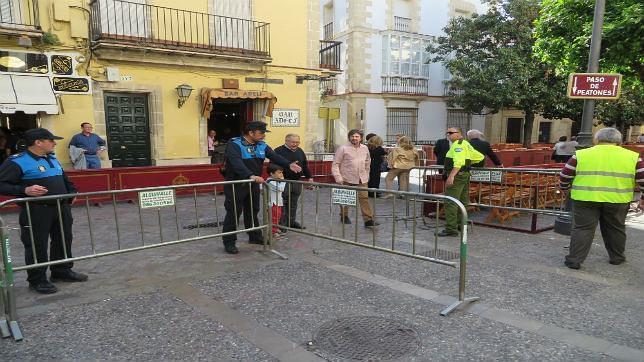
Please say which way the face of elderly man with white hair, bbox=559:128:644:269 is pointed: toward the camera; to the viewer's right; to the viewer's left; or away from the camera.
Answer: away from the camera

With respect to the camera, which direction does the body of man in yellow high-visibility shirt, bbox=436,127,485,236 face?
to the viewer's left

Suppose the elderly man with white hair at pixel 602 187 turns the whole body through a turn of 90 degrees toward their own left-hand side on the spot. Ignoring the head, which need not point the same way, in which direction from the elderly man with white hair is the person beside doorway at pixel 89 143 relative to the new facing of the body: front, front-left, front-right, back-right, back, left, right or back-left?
front

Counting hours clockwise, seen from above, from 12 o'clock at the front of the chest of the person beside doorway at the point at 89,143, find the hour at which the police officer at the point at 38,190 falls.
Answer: The police officer is roughly at 12 o'clock from the person beside doorway.

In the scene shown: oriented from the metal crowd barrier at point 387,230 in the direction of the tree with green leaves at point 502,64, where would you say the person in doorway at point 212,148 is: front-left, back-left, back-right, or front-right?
front-left

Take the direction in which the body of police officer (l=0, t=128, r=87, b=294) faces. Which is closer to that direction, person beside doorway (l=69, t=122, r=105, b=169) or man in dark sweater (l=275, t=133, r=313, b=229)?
the man in dark sweater

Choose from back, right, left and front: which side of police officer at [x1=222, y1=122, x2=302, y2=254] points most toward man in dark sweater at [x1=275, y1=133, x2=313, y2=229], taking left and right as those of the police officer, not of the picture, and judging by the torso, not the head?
left

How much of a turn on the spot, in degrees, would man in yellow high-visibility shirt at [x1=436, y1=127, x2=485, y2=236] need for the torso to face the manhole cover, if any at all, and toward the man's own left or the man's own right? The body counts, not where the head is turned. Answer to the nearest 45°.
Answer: approximately 90° to the man's own left

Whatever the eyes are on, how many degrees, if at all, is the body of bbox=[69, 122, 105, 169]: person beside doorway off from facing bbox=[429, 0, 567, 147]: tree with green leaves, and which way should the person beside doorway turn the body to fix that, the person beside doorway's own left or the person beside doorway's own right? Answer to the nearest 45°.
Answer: approximately 90° to the person beside doorway's own left

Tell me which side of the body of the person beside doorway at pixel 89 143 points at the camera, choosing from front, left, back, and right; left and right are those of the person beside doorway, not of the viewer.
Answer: front

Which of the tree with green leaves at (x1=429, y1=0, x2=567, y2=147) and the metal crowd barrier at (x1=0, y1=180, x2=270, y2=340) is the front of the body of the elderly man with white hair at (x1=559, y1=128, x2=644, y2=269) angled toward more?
the tree with green leaves

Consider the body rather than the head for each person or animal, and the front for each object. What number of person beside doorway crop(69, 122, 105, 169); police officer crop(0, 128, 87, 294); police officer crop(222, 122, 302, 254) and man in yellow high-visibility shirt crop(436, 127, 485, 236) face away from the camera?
0

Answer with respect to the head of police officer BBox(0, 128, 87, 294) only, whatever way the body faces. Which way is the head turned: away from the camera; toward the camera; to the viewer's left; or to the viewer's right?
to the viewer's right

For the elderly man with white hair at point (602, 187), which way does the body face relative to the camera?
away from the camera

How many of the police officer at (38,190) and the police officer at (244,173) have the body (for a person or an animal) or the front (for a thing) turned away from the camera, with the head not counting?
0
